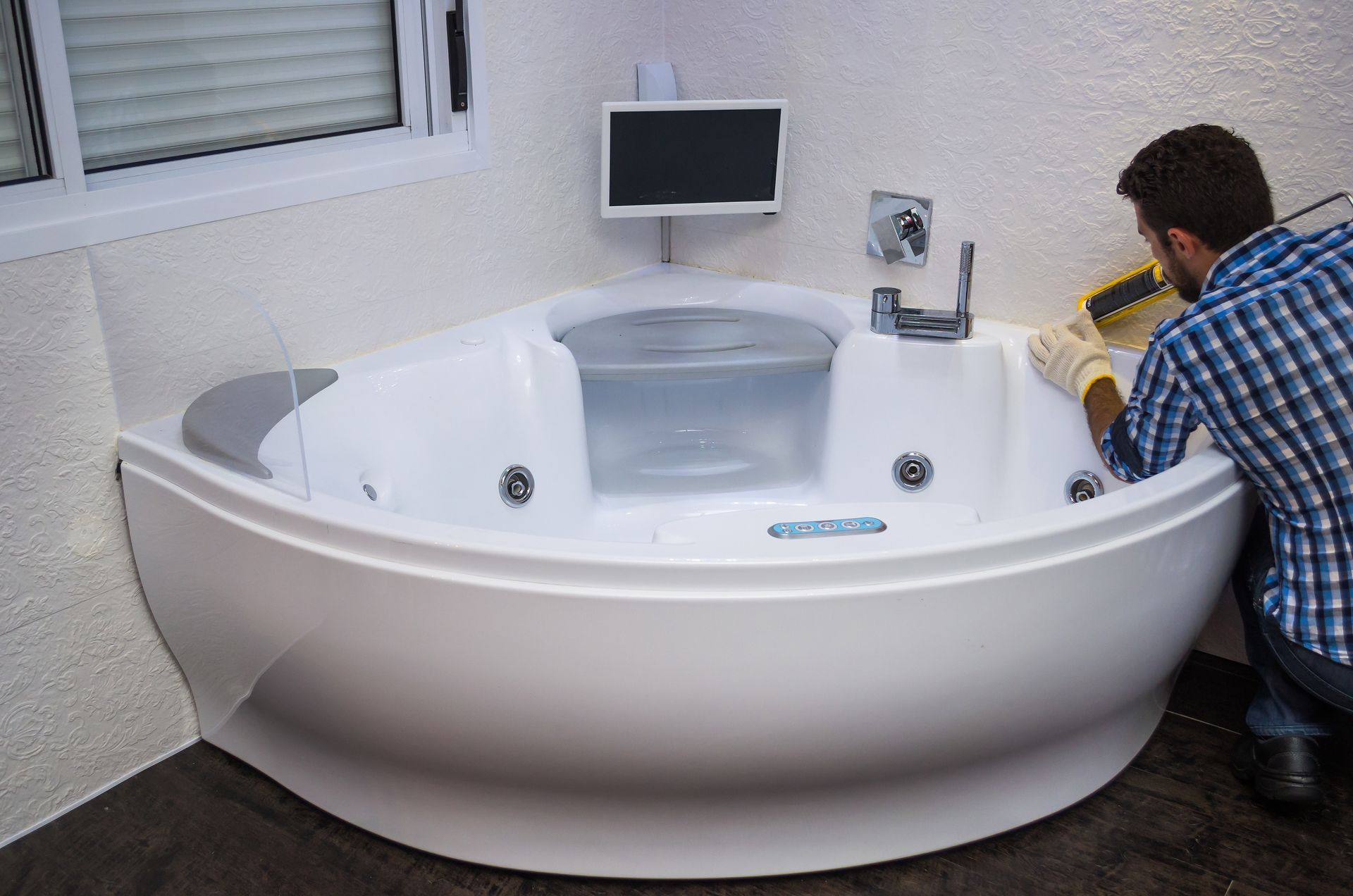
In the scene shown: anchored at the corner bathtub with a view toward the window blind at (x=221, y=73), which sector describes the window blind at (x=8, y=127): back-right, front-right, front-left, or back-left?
front-left

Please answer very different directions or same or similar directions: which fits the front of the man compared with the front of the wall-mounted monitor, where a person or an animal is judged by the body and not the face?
very different directions

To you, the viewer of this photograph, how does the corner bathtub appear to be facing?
facing the viewer

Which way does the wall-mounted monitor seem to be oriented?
toward the camera

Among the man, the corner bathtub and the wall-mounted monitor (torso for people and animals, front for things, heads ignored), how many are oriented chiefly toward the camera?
2

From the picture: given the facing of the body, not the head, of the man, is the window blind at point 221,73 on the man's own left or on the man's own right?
on the man's own left

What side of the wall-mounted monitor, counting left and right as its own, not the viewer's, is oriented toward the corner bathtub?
front

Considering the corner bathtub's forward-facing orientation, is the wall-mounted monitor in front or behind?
behind

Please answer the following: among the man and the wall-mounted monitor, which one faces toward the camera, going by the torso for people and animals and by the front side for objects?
the wall-mounted monitor

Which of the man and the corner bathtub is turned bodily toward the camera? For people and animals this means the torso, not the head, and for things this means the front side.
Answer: the corner bathtub

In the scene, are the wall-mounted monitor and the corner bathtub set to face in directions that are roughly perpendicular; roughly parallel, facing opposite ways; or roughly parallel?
roughly parallel

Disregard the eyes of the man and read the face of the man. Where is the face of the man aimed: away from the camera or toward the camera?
away from the camera

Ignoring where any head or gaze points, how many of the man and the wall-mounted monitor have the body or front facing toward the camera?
1
